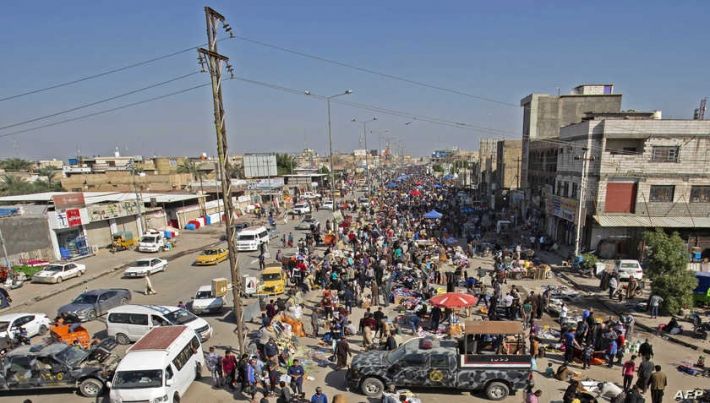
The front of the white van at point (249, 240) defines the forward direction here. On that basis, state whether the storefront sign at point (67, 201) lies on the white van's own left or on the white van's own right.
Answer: on the white van's own right

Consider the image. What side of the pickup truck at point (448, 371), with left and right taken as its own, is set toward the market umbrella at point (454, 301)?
right

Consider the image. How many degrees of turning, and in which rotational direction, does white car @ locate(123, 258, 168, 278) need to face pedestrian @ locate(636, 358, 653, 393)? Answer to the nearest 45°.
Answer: approximately 90° to its left

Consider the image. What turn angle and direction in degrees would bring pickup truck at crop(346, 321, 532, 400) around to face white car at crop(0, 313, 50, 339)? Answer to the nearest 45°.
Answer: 0° — it already faces it

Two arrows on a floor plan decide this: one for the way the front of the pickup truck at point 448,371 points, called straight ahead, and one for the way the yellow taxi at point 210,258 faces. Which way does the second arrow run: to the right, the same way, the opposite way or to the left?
to the left

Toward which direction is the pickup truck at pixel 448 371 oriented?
to the viewer's left
